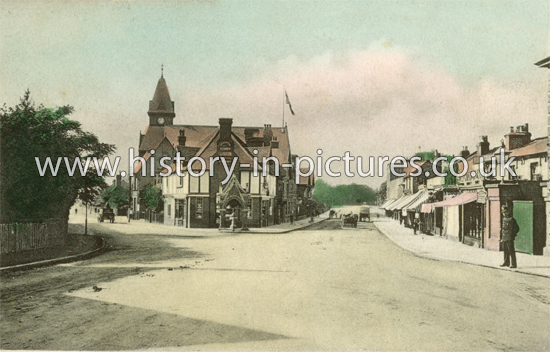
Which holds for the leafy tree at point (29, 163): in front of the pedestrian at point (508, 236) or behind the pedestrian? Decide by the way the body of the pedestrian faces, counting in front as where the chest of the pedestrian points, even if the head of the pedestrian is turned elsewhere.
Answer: in front

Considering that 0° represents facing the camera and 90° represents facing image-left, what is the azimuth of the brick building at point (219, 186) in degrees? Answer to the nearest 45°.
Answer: approximately 0°

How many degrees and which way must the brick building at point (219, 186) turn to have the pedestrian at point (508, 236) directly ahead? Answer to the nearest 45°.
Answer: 0° — it already faces them

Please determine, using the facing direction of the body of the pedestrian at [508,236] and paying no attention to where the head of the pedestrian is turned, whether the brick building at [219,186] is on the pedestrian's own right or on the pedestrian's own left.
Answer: on the pedestrian's own right

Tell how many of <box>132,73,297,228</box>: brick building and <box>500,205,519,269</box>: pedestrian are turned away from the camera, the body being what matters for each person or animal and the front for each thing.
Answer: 0

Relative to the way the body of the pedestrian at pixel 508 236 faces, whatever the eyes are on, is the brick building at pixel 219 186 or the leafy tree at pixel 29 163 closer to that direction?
the leafy tree

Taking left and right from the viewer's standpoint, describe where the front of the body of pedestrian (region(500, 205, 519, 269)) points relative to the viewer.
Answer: facing the viewer and to the left of the viewer

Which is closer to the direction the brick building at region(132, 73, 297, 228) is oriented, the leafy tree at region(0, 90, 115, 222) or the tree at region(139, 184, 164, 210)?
the leafy tree

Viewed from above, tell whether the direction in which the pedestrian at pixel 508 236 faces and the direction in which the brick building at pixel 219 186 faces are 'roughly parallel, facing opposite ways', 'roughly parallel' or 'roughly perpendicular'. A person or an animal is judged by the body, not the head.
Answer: roughly perpendicular

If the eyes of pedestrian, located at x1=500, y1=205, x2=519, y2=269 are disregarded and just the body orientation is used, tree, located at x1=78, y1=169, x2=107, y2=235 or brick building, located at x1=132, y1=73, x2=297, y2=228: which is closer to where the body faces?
the tree

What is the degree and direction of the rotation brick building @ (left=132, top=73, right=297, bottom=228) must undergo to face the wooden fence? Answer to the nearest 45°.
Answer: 0° — it already faces it
